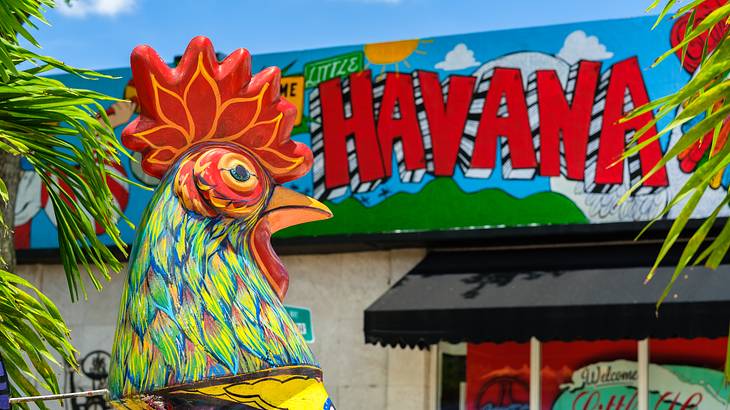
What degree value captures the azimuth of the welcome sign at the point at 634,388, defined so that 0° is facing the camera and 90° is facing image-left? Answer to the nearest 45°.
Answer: approximately 0°

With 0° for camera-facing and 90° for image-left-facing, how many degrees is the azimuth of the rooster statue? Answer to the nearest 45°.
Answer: approximately 270°

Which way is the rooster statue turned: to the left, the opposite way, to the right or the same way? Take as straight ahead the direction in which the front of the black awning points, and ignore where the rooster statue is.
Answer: to the left

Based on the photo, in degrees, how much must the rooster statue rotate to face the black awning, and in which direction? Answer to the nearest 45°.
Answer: approximately 45° to its left

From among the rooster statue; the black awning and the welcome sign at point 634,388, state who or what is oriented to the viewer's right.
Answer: the rooster statue

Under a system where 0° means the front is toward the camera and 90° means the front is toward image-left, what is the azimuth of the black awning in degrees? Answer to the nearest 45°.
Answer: approximately 0°
